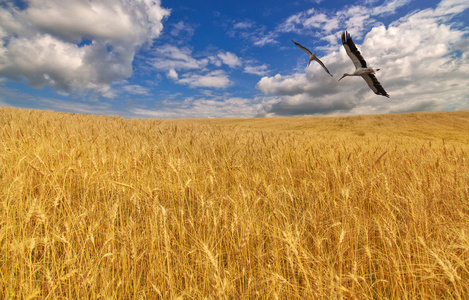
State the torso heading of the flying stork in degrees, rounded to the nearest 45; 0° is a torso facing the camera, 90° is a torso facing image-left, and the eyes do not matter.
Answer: approximately 90°
